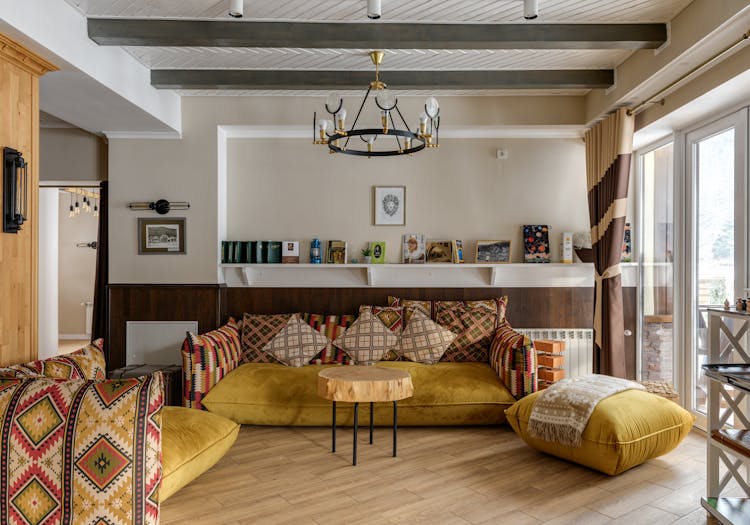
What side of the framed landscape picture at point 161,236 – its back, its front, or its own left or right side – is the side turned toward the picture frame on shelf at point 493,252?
left

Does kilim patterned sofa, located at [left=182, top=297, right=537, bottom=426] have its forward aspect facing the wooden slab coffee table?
yes

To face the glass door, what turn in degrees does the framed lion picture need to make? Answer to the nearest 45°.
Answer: approximately 45° to its left

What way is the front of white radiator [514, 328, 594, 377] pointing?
toward the camera

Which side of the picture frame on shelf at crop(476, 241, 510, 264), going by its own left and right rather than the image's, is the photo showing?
front

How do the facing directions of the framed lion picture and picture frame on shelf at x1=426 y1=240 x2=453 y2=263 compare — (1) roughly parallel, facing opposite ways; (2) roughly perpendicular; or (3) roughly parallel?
roughly parallel

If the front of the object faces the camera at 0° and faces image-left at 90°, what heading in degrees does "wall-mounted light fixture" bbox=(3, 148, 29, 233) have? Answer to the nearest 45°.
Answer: approximately 270°

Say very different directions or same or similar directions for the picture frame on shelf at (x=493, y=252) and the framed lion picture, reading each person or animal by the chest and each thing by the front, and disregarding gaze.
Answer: same or similar directions

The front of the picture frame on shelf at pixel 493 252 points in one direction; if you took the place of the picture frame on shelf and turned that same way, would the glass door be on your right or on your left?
on your left

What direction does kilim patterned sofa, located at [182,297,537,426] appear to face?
toward the camera

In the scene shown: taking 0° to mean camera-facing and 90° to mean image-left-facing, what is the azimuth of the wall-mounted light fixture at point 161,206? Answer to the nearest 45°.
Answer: approximately 0°

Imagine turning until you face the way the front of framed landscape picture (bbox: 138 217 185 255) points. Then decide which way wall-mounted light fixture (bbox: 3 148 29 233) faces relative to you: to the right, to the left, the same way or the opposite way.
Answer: to the left

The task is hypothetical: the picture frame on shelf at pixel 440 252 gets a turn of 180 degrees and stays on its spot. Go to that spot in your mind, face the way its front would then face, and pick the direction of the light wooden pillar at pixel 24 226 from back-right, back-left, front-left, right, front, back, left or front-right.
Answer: back-left
